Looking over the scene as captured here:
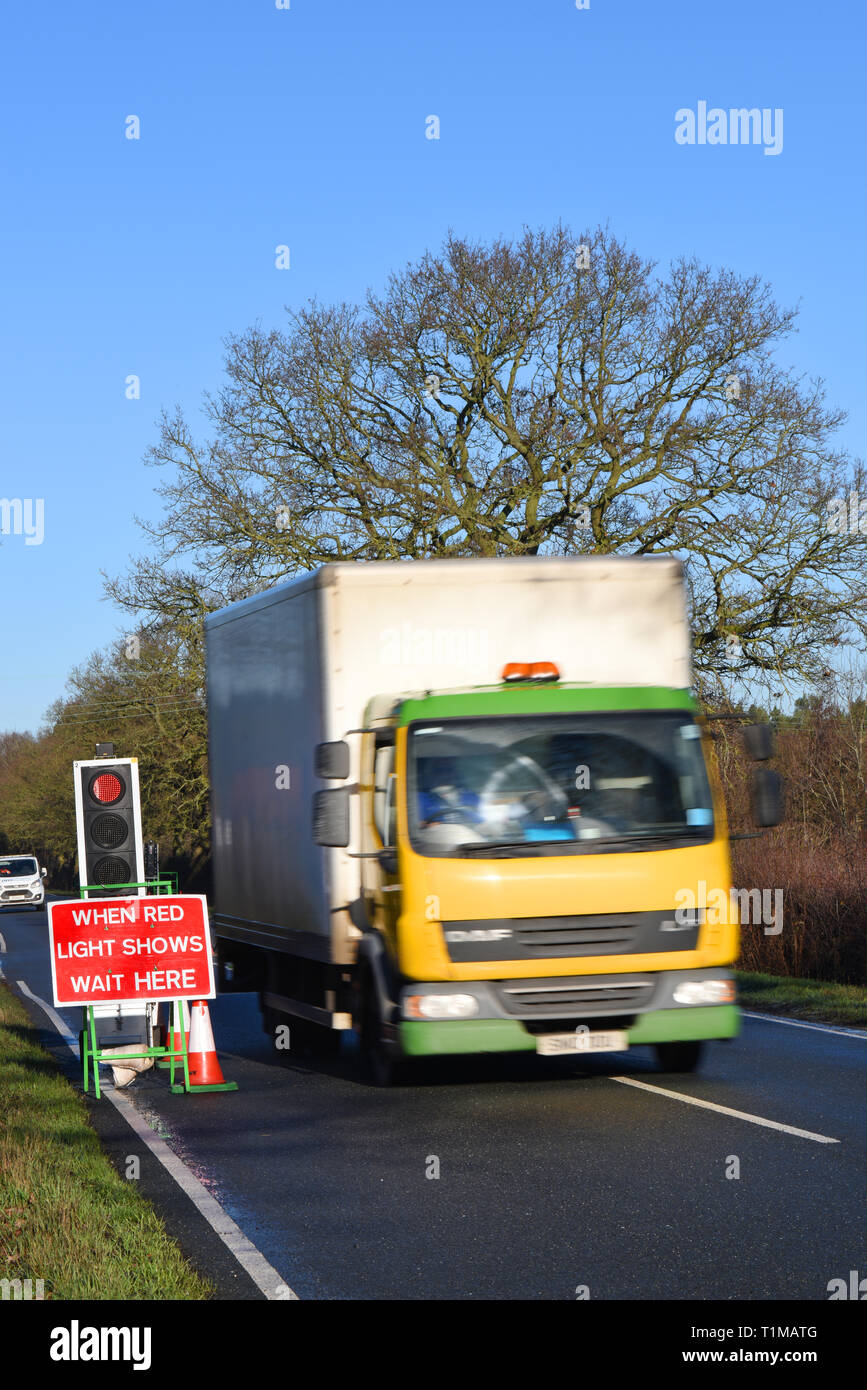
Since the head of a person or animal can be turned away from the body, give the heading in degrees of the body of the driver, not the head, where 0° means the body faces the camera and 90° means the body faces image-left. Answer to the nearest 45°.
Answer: approximately 0°

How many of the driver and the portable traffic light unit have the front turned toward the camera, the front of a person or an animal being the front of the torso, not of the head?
2

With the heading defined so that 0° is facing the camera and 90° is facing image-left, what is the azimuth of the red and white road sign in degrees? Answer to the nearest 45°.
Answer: approximately 0°
